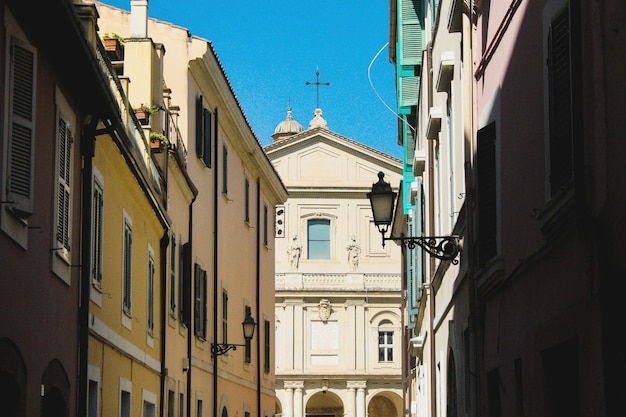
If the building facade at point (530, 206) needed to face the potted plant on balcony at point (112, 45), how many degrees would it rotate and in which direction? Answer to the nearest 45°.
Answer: approximately 45° to its right

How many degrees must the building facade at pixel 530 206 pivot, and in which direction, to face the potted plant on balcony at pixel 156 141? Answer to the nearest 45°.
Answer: approximately 45° to its right

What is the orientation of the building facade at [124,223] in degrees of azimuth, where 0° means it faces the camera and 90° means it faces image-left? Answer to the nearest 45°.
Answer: approximately 270°

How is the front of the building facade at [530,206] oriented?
to the viewer's left

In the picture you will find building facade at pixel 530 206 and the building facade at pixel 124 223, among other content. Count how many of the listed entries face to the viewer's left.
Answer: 1

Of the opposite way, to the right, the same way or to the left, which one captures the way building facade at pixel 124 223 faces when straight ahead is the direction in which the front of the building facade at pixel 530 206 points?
the opposite way
